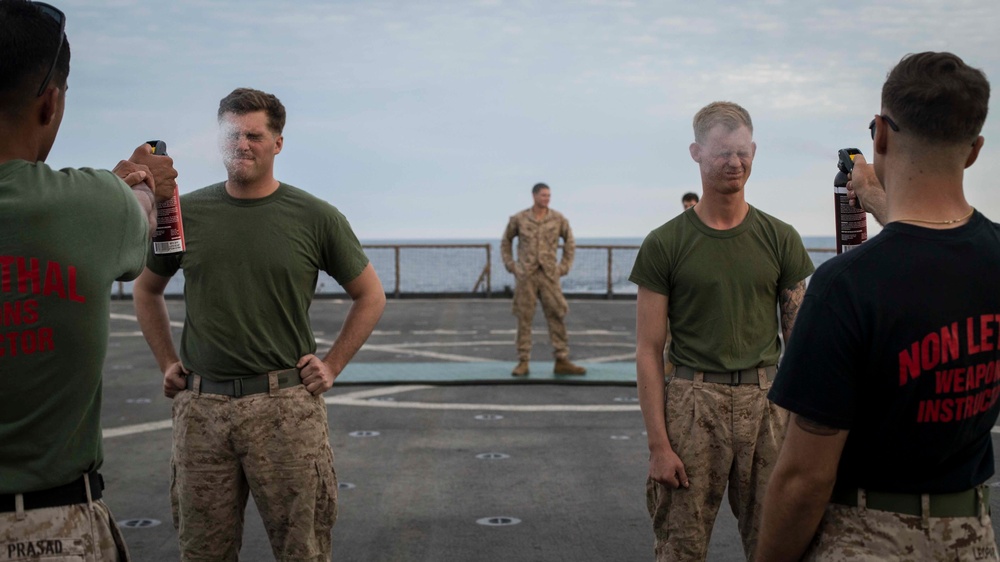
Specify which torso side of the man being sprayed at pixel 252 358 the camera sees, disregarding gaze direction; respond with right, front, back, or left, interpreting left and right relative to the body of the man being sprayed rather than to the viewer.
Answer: front

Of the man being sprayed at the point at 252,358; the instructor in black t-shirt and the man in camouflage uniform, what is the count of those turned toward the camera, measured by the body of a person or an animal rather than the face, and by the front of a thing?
2

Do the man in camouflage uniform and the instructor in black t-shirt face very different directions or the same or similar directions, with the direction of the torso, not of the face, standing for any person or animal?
very different directions

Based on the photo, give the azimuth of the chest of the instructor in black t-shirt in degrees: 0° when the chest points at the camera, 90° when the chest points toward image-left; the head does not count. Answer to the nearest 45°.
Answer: approximately 135°

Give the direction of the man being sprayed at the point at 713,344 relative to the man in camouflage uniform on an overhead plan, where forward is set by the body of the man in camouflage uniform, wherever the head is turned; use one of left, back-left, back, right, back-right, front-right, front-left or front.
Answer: front

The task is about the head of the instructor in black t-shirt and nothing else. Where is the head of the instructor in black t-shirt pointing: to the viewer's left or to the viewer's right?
to the viewer's left

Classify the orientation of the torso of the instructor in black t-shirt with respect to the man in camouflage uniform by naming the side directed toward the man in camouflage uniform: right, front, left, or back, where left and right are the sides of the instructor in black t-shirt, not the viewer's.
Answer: front

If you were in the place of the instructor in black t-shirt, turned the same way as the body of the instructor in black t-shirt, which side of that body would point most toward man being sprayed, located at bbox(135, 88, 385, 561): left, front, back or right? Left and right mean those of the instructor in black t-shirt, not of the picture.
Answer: front

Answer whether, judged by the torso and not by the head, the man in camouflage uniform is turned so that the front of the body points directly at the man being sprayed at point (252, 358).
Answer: yes

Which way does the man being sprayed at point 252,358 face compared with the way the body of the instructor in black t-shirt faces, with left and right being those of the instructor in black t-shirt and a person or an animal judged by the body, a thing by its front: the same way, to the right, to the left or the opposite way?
the opposite way

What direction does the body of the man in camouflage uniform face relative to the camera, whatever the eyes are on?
toward the camera

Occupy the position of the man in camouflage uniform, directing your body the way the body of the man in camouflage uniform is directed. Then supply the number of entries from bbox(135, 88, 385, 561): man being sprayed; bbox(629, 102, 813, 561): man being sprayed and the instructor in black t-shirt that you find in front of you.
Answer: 3
